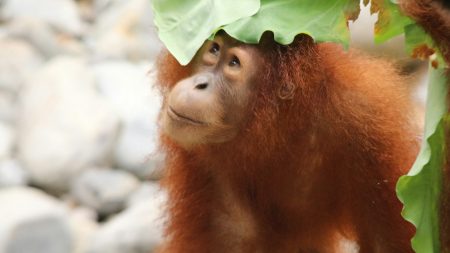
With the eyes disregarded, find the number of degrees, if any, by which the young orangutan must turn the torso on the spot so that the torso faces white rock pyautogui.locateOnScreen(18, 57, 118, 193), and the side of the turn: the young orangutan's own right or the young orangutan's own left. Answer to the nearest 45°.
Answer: approximately 90° to the young orangutan's own right

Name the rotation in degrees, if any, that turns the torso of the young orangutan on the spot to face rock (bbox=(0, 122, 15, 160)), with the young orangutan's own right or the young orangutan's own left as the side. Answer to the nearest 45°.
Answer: approximately 90° to the young orangutan's own right

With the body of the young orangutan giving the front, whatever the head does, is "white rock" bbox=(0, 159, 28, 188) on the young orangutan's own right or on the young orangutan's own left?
on the young orangutan's own right

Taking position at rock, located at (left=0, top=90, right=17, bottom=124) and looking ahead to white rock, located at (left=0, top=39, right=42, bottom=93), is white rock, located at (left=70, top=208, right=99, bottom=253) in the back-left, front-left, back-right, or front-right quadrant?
back-right

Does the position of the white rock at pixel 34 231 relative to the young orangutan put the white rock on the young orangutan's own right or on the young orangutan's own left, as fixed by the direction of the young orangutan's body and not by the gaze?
on the young orangutan's own right
